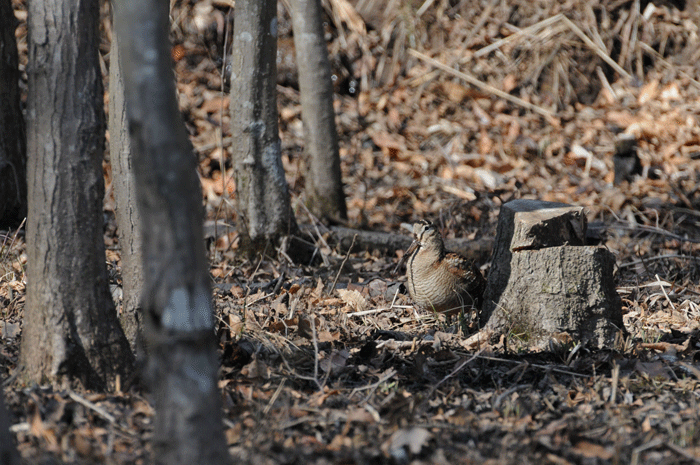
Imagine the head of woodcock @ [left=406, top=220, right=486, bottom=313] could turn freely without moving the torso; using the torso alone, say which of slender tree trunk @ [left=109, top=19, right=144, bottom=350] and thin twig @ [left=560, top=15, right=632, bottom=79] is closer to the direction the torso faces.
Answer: the slender tree trunk

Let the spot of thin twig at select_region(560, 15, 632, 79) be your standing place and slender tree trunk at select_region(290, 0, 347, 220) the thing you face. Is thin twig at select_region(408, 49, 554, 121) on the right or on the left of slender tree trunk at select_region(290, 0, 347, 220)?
right

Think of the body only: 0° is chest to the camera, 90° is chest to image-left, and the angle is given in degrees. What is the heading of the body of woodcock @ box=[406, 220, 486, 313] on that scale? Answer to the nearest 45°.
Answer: approximately 45°

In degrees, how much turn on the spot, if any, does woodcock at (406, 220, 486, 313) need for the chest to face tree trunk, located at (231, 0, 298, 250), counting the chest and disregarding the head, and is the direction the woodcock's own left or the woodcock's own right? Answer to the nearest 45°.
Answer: approximately 90° to the woodcock's own right

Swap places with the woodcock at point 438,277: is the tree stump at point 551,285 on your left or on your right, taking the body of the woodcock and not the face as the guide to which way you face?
on your left

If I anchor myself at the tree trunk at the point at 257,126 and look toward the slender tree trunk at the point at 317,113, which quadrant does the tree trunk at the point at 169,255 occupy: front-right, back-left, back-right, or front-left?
back-right

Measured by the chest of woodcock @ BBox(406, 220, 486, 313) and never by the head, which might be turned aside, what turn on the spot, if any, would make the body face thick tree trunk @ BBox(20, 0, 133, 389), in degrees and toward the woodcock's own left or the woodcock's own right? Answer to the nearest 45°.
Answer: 0° — it already faces it

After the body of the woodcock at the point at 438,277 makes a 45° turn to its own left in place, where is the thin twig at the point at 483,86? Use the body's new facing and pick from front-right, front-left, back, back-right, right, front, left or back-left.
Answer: back
